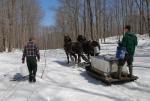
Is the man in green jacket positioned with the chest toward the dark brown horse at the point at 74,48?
yes

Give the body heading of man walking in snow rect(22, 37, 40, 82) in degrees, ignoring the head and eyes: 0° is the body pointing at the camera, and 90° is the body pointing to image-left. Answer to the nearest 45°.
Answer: approximately 180°

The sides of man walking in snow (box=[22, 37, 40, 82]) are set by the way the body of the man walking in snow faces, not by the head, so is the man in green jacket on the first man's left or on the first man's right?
on the first man's right

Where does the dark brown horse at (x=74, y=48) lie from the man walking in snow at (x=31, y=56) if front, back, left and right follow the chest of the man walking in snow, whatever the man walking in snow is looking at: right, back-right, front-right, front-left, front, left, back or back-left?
front-right

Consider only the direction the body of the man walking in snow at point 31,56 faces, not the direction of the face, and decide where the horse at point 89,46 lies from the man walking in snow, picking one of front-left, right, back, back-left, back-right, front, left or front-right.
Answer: front-right

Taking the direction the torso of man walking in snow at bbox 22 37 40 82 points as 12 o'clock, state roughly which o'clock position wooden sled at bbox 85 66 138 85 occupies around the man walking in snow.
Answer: The wooden sled is roughly at 4 o'clock from the man walking in snow.

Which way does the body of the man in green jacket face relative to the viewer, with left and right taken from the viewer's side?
facing away from the viewer and to the left of the viewer

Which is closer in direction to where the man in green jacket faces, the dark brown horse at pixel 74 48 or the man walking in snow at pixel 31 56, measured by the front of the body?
the dark brown horse
